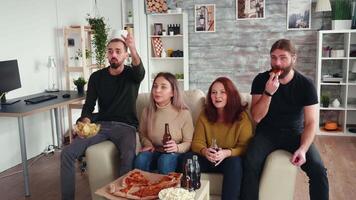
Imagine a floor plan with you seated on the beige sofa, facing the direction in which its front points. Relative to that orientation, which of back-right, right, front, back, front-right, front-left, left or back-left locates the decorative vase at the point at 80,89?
back-right

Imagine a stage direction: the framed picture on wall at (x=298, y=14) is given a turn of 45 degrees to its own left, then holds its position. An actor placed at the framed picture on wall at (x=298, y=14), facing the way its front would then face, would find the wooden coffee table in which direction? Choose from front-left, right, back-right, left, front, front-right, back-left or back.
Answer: front-right

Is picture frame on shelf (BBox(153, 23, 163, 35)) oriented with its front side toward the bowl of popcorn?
yes

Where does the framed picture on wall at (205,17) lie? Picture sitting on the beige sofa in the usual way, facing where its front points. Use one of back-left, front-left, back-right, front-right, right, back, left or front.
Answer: back

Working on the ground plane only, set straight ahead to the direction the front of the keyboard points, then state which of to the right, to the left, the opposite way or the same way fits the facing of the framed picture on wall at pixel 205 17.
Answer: to the right

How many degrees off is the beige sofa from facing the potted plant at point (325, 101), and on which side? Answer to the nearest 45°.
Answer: approximately 135° to its left

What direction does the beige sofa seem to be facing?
toward the camera

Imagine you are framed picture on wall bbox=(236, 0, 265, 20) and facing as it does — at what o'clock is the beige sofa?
The beige sofa is roughly at 12 o'clock from the framed picture on wall.

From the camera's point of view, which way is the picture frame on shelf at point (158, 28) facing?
toward the camera

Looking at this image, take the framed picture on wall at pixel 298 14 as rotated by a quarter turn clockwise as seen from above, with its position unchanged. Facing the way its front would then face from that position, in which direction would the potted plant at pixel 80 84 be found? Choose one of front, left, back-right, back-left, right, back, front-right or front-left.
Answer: front-left

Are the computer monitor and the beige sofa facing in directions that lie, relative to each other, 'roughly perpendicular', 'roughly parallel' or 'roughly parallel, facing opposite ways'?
roughly perpendicular

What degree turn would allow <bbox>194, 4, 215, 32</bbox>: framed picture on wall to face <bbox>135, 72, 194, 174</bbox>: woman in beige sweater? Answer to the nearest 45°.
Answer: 0° — it already faces them

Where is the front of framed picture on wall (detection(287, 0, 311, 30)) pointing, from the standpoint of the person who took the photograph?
facing the viewer

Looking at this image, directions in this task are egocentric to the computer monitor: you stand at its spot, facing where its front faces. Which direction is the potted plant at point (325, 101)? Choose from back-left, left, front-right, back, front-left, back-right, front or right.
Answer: front-left

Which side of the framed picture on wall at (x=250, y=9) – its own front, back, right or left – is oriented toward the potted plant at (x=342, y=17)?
left
